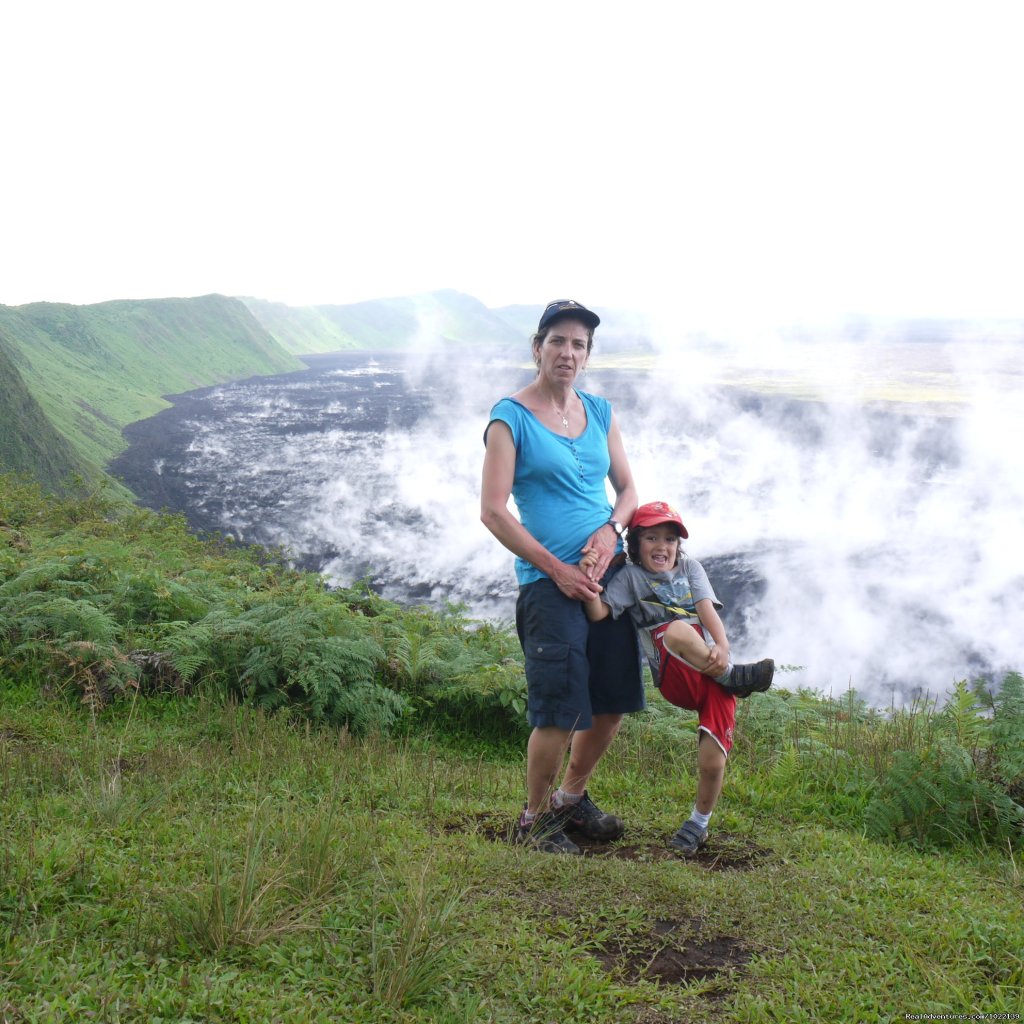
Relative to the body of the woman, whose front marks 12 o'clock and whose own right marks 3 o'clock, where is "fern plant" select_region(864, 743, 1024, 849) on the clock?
The fern plant is roughly at 10 o'clock from the woman.

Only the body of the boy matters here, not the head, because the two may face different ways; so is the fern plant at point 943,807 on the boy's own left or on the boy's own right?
on the boy's own left

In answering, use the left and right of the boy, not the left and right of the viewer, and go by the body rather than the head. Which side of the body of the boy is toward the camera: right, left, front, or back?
front

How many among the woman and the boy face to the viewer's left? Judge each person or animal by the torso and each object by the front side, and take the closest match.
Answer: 0

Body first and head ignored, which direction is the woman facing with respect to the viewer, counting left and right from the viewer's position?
facing the viewer and to the right of the viewer
